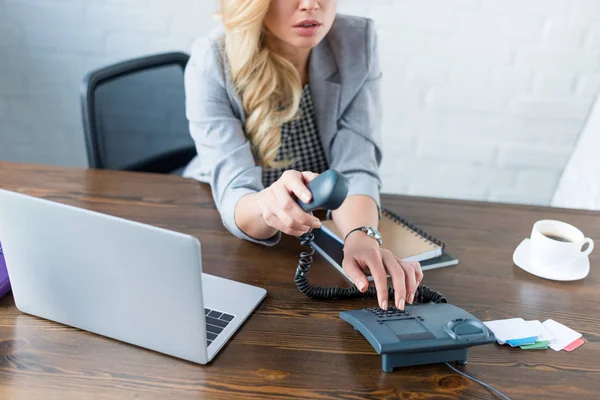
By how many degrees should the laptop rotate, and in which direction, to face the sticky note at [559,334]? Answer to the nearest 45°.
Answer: approximately 45° to its right

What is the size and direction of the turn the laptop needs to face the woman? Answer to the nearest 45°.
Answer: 0° — it already faces them

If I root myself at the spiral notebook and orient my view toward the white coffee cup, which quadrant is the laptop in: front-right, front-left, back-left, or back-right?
back-right

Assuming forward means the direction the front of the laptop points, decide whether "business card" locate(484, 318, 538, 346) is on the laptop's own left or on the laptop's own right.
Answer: on the laptop's own right

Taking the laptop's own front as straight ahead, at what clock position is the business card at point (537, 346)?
The business card is roughly at 2 o'clock from the laptop.

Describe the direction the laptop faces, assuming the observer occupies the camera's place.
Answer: facing away from the viewer and to the right of the viewer

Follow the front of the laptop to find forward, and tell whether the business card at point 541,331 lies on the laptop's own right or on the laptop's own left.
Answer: on the laptop's own right
